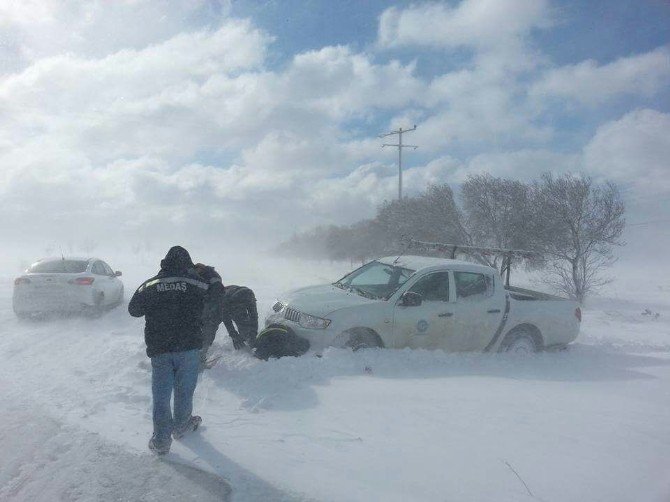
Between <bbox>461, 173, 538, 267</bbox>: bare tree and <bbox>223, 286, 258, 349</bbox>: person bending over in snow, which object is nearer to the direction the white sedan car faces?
the bare tree

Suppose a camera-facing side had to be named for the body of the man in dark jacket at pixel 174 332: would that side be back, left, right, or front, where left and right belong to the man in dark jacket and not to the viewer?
back

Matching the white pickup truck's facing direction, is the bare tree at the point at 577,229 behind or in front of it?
behind

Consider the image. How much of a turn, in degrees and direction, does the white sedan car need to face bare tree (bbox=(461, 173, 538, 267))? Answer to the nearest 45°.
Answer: approximately 45° to its right

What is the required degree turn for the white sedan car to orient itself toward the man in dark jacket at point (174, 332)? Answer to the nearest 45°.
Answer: approximately 135° to its right

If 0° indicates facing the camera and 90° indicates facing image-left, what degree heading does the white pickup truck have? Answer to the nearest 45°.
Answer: approximately 45°

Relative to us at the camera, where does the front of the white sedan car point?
facing away from the viewer and to the right of the viewer

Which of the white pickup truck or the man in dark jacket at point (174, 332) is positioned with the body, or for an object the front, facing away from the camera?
the man in dark jacket

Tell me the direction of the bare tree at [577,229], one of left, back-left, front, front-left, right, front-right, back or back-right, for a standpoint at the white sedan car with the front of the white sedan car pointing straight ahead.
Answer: front-right

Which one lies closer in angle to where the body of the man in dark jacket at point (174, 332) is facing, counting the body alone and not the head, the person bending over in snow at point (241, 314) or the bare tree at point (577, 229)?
the person bending over in snow

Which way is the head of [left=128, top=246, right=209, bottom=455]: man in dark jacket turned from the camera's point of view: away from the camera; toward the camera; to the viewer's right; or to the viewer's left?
away from the camera

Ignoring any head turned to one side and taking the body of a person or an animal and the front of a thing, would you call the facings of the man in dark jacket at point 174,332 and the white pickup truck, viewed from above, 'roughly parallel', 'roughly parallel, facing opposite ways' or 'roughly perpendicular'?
roughly perpendicular

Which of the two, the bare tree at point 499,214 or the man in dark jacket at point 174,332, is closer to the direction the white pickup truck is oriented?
the man in dark jacket
